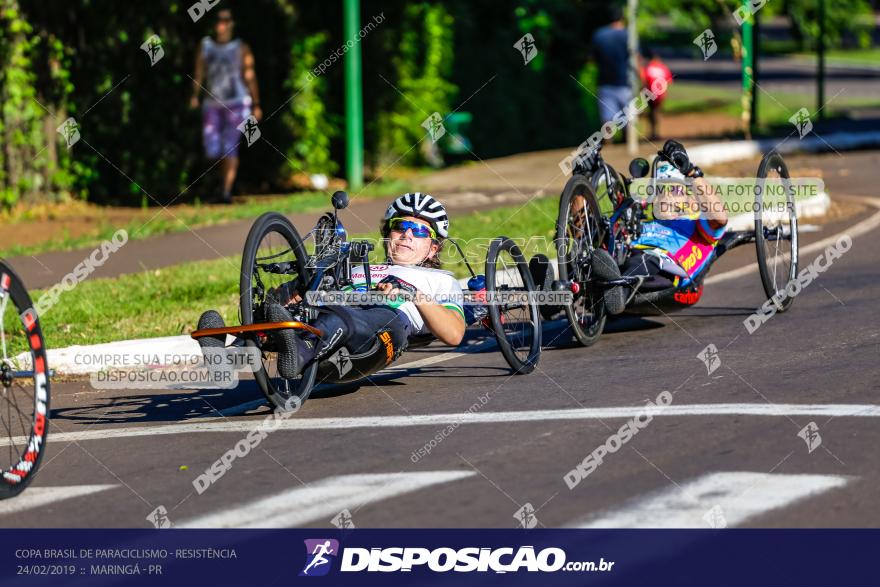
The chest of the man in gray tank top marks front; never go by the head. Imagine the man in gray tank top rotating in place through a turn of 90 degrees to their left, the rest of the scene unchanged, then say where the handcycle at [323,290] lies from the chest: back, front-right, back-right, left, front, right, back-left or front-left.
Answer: right

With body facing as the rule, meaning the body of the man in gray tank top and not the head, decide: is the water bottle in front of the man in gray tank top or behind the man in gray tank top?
in front

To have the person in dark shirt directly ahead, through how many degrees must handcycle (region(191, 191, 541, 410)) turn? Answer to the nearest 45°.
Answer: approximately 135° to its right

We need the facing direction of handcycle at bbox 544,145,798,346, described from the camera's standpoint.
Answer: facing the viewer and to the left of the viewer

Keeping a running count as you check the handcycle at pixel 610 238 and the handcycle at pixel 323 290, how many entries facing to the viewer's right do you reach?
0

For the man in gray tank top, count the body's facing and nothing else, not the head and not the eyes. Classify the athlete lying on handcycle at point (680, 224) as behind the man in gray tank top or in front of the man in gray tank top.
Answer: in front

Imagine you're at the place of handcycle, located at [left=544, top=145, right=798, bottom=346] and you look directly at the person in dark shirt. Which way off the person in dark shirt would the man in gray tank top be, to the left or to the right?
left

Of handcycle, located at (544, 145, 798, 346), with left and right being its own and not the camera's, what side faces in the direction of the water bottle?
front

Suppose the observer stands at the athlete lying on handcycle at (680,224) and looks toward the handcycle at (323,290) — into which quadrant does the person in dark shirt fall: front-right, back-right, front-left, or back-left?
back-right

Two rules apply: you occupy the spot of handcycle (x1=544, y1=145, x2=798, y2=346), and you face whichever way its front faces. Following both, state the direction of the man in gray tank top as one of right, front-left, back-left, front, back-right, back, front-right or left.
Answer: right

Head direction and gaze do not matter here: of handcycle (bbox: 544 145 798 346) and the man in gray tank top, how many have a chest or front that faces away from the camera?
0

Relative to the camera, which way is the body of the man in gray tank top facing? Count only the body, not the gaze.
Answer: toward the camera
